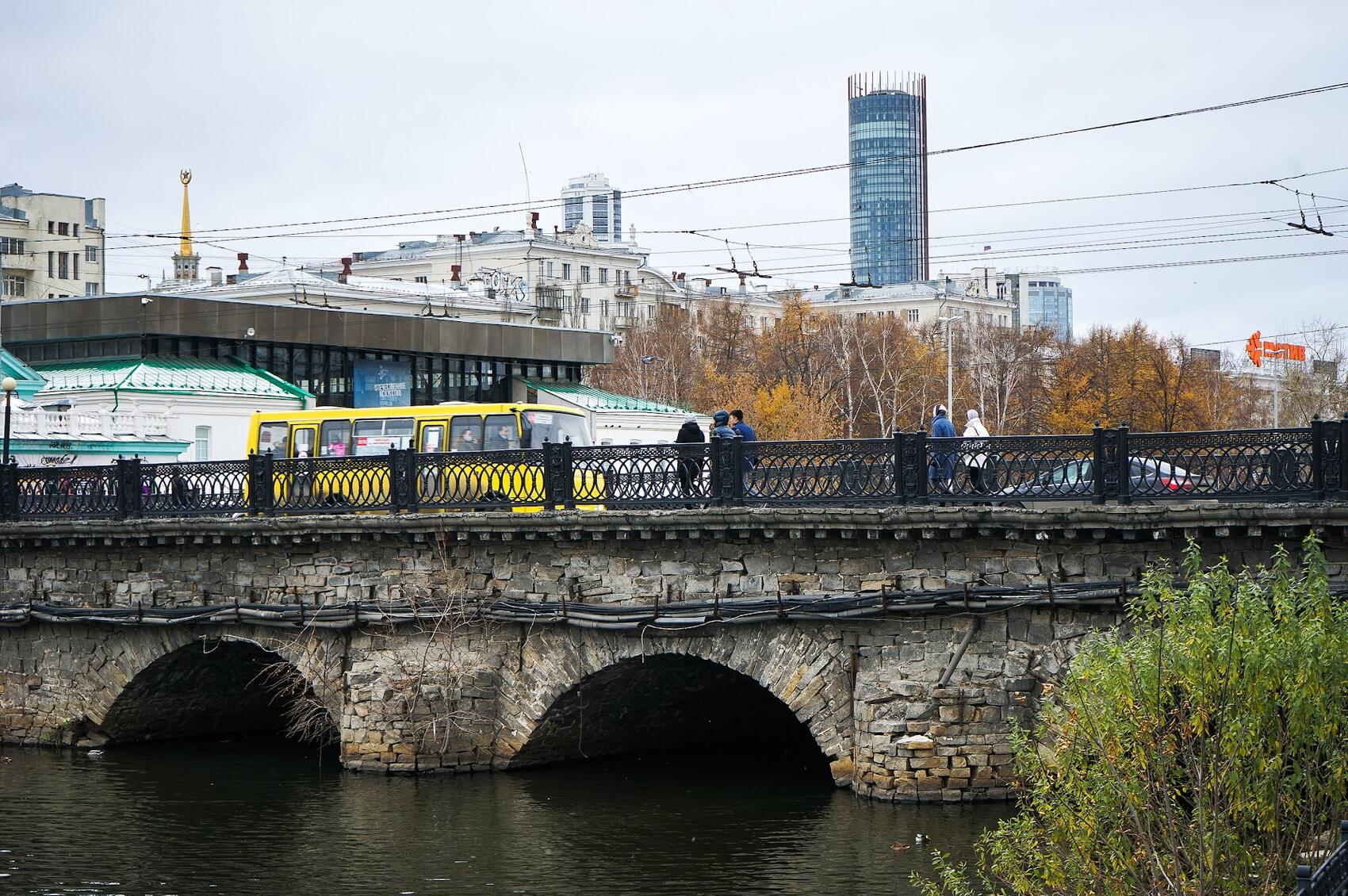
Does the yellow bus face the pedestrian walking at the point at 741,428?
yes

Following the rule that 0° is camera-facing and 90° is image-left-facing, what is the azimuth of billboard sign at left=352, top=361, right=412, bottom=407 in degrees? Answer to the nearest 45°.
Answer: approximately 0°

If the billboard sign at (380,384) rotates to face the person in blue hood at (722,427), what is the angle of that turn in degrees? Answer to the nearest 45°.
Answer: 0° — it already faces them

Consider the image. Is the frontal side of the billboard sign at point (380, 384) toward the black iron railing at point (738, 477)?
yes

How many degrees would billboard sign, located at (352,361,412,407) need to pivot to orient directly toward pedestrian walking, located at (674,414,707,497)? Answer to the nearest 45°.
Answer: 0° — it already faces them

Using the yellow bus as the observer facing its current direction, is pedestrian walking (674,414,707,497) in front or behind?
in front

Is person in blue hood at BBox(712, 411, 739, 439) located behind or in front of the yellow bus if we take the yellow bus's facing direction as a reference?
in front

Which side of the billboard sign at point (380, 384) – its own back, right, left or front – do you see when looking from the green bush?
front

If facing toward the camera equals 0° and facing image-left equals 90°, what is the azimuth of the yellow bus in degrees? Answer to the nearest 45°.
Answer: approximately 315°

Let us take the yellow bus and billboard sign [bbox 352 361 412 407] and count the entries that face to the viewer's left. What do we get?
0

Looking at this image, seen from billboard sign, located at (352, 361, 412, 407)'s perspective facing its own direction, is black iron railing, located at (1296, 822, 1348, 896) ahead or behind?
ahead
